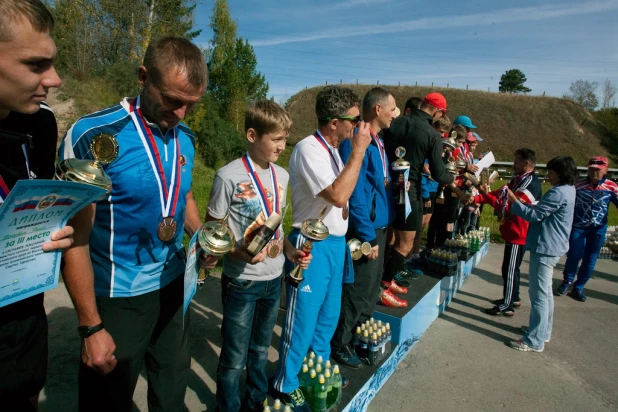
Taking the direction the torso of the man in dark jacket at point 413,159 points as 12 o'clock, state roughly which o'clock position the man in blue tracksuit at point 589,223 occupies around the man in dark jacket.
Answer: The man in blue tracksuit is roughly at 12 o'clock from the man in dark jacket.

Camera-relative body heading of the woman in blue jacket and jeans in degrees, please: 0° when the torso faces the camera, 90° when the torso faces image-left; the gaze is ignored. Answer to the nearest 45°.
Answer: approximately 90°

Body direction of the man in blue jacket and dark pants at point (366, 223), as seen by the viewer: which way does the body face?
to the viewer's right

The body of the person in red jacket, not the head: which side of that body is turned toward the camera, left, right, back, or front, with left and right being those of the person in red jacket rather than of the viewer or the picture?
left

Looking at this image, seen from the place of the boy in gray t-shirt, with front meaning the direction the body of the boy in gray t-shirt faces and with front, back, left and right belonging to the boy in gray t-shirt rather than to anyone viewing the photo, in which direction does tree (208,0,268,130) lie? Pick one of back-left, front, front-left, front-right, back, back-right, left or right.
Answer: back-left

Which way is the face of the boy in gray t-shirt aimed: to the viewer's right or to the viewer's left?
to the viewer's right

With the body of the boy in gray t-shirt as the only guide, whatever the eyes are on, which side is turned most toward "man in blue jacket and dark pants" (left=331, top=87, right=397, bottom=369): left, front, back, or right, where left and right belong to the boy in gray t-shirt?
left

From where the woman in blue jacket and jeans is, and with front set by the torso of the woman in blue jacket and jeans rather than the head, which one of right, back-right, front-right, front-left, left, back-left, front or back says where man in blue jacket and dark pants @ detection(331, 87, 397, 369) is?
front-left

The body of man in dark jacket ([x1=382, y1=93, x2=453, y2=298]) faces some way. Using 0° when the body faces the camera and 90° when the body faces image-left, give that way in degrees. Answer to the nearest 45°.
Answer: approximately 225°

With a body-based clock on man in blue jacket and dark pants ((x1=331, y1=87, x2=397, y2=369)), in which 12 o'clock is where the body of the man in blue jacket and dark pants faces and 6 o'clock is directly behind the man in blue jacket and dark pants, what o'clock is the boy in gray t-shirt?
The boy in gray t-shirt is roughly at 4 o'clock from the man in blue jacket and dark pants.

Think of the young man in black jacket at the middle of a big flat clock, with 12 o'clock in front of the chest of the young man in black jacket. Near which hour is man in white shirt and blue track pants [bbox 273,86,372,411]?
The man in white shirt and blue track pants is roughly at 10 o'clock from the young man in black jacket.

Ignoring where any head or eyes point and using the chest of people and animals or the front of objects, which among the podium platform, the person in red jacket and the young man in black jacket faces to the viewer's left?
the person in red jacket

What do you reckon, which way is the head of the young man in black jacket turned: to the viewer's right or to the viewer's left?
to the viewer's right
